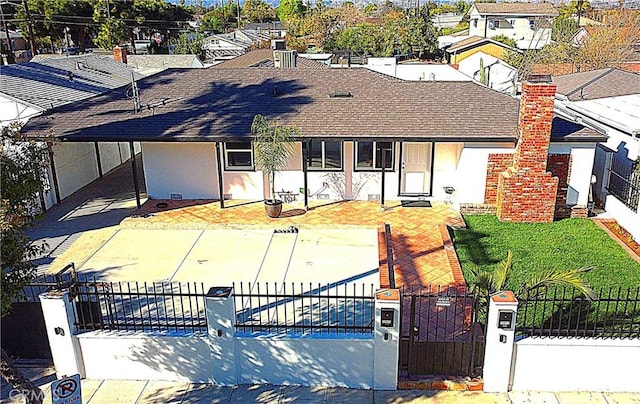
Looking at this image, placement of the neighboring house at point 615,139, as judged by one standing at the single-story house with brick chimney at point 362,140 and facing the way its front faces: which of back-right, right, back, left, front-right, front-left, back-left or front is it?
left

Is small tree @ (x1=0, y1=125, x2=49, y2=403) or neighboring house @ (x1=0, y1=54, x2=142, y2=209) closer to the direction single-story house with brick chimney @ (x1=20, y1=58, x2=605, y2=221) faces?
the small tree

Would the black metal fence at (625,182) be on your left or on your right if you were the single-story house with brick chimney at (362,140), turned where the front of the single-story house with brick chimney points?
on your left

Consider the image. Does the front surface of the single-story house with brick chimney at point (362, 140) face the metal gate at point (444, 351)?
yes

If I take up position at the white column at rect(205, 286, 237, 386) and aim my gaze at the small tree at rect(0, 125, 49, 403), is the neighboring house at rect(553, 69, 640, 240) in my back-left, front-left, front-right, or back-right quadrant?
back-right

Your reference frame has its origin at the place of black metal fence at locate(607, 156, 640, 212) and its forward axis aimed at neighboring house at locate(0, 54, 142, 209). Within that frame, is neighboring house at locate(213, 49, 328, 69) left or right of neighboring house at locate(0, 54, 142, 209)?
right

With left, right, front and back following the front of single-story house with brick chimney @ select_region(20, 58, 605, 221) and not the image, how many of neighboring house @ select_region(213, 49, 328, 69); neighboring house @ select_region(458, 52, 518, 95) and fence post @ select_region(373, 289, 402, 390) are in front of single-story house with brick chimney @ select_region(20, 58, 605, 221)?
1

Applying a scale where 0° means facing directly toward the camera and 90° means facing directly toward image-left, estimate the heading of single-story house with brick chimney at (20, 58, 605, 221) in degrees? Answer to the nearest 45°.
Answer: approximately 0°

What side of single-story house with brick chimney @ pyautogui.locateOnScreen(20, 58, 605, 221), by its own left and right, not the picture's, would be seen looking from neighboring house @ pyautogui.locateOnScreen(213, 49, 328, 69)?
back

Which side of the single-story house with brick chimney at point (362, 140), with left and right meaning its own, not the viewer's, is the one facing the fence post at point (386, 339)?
front
